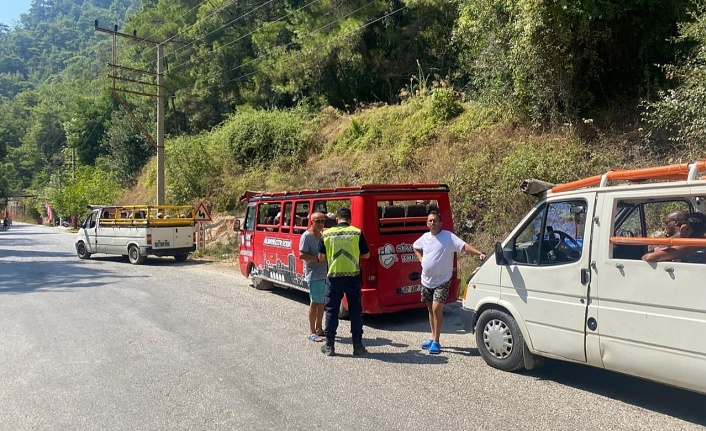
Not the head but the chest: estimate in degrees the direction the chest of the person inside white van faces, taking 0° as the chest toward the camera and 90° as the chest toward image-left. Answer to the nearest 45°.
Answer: approximately 90°

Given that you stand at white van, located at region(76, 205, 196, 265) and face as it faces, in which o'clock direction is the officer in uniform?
The officer in uniform is roughly at 7 o'clock from the white van.

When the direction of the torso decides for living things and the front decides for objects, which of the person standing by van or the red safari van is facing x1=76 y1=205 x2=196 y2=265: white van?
the red safari van

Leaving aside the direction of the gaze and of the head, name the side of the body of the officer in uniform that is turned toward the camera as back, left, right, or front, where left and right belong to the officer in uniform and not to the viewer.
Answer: back

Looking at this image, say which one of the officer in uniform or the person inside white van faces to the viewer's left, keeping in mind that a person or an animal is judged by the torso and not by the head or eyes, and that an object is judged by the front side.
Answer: the person inside white van

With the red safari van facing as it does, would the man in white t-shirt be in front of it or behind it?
behind

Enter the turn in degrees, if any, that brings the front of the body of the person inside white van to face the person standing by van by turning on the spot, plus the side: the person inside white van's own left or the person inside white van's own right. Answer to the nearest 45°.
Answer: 0° — they already face them

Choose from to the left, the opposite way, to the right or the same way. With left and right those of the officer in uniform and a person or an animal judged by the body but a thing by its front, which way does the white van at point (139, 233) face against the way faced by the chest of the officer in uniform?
to the left
